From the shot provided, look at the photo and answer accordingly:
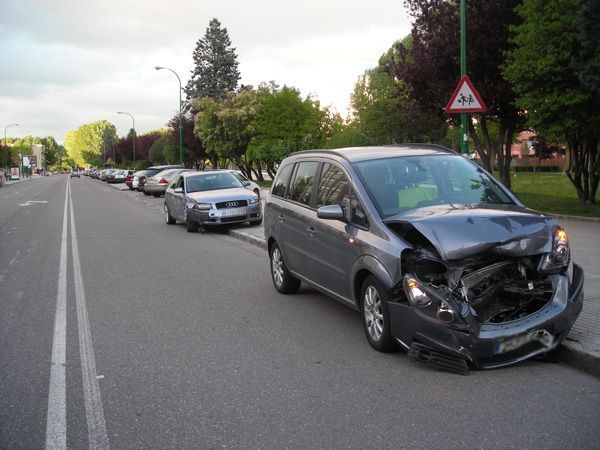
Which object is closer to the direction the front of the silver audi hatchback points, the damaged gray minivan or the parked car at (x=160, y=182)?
the damaged gray minivan

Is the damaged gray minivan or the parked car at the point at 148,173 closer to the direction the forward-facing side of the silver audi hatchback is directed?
the damaged gray minivan

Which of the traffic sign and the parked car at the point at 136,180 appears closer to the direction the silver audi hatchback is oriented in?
the traffic sign

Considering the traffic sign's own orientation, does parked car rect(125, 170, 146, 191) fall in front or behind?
behind

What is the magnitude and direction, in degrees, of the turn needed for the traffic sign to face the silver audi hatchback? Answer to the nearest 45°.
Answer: approximately 90° to its right

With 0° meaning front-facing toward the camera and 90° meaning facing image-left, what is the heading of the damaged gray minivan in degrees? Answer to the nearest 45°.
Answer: approximately 315°

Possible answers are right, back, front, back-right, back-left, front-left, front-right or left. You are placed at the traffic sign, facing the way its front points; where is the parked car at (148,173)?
back-right

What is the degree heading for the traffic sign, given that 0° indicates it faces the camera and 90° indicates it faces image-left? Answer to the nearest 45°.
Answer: approximately 0°

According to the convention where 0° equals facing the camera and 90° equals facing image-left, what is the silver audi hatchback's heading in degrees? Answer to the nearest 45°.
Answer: approximately 315°

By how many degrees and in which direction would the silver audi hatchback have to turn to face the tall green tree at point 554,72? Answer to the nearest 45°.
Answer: approximately 45° to its left

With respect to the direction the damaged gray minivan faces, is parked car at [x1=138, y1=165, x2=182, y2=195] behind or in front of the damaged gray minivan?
behind
